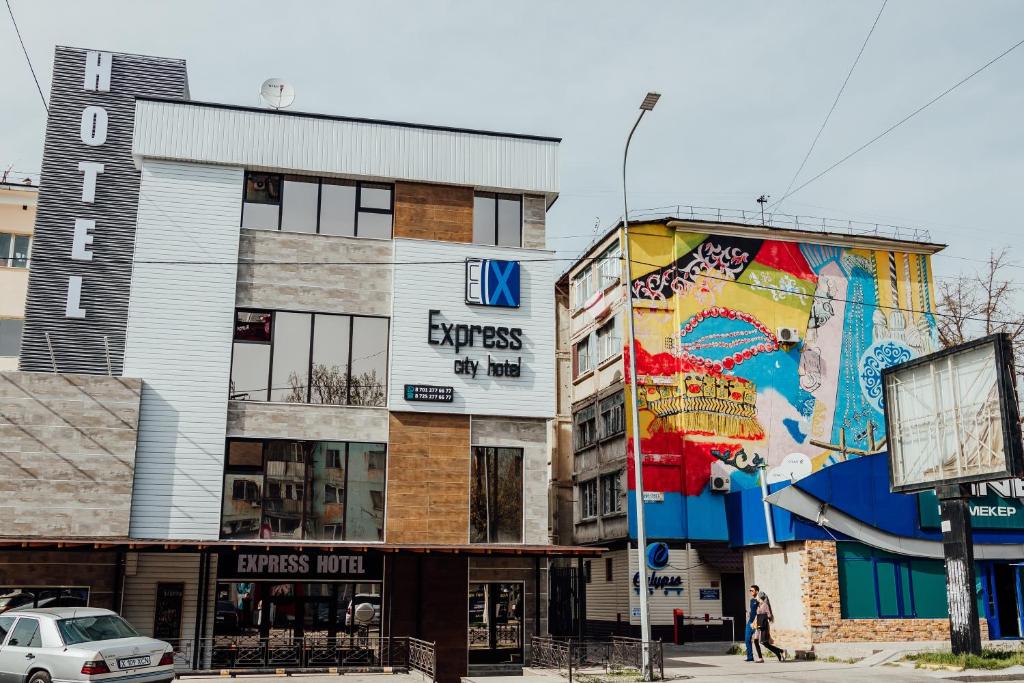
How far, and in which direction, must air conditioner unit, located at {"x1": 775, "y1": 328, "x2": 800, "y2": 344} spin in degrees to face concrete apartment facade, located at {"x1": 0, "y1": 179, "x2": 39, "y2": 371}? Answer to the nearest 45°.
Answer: approximately 45° to its right

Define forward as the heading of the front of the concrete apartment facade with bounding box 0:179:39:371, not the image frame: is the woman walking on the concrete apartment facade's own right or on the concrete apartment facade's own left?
on the concrete apartment facade's own left

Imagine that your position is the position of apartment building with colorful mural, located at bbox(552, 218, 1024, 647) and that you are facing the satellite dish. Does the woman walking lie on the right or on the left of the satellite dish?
left

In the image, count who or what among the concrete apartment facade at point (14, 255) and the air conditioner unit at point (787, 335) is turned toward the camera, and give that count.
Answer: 2

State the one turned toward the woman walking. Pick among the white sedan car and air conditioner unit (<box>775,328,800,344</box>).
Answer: the air conditioner unit

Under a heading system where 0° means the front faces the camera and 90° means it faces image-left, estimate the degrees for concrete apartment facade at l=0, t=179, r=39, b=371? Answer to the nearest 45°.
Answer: approximately 0°

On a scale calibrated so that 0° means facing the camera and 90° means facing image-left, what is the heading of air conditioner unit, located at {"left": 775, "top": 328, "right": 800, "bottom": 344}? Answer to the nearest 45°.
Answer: approximately 0°

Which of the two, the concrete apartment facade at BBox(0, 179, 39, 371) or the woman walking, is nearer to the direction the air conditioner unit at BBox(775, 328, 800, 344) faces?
the woman walking

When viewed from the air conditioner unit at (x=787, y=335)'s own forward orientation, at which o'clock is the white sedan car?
The white sedan car is roughly at 1 o'clock from the air conditioner unit.
